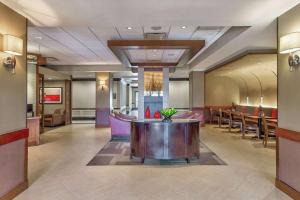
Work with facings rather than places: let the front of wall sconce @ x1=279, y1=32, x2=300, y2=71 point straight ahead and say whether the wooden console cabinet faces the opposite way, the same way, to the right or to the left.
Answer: to the left

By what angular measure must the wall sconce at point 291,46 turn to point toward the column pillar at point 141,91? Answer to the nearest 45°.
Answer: approximately 90° to its right

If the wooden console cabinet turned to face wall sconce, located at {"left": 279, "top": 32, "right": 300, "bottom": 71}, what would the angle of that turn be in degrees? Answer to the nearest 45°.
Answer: approximately 45° to its left

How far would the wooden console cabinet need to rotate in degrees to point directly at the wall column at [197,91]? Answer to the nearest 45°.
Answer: approximately 180°

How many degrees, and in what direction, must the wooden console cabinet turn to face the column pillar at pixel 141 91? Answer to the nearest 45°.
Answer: approximately 180°

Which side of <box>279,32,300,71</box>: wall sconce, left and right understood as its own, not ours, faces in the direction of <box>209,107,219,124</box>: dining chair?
right

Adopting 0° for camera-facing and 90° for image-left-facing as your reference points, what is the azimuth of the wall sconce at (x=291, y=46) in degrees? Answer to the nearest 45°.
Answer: approximately 45°

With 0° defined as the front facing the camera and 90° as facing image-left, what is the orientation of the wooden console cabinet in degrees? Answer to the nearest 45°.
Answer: approximately 0°

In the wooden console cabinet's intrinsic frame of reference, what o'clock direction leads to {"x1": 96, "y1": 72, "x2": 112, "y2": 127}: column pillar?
The column pillar is roughly at 5 o'clock from the wooden console cabinet.
